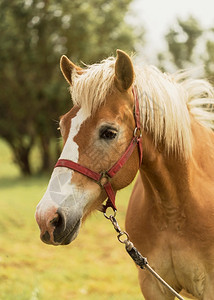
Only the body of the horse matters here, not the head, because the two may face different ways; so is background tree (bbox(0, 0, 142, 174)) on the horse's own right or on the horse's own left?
on the horse's own right

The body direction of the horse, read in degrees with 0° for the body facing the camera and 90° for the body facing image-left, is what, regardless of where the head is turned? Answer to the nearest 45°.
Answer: approximately 45°
